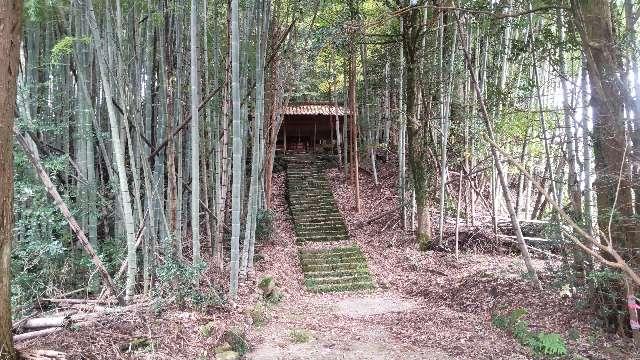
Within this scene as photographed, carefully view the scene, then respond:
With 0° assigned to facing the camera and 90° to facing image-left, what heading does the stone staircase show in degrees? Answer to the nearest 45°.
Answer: approximately 0°

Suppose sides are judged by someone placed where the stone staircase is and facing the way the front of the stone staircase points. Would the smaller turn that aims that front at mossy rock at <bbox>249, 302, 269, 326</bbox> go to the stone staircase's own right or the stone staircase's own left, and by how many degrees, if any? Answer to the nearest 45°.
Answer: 0° — it already faces it

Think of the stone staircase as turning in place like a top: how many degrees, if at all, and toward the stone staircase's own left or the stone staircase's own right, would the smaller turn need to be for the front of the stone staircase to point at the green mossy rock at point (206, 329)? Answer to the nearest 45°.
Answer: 0° — it already faces it

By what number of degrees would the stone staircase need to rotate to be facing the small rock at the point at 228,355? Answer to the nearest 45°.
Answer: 0° — it already faces it

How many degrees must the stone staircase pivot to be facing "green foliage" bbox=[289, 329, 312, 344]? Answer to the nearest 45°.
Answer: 0° — it already faces it
